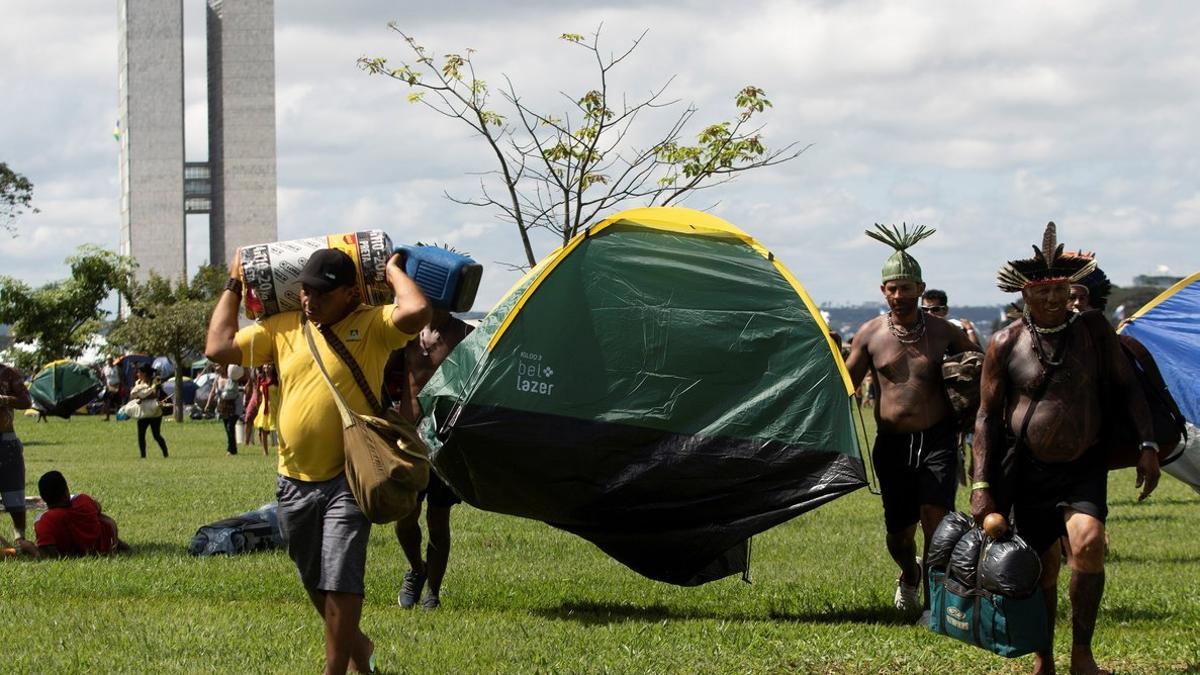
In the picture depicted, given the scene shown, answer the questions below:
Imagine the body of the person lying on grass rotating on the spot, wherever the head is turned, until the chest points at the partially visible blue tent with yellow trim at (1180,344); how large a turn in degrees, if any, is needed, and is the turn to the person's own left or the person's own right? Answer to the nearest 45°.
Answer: approximately 135° to the person's own right

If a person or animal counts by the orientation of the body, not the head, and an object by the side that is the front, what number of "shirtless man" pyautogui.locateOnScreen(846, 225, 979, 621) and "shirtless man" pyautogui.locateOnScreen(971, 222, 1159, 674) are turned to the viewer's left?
0

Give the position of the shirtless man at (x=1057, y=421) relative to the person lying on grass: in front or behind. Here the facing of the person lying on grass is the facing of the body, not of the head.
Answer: behind

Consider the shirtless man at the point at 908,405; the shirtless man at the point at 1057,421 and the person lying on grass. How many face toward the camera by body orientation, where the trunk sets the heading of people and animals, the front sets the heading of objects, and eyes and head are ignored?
2

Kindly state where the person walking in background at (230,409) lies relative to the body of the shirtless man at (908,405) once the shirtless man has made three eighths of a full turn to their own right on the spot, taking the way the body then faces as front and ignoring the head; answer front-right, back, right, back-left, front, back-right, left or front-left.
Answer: front

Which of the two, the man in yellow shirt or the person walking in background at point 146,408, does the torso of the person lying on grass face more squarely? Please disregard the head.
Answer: the person walking in background

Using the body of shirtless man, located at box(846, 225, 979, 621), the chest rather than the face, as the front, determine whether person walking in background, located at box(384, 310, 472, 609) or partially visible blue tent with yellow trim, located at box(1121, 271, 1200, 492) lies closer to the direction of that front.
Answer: the person walking in background

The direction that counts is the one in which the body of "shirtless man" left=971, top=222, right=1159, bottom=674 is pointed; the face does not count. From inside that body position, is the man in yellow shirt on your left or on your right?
on your right

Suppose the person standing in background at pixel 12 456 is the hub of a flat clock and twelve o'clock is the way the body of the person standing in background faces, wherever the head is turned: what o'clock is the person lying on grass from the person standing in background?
The person lying on grass is roughly at 8 o'clock from the person standing in background.

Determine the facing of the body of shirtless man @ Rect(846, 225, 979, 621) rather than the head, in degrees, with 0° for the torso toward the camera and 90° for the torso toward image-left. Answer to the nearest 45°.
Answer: approximately 0°

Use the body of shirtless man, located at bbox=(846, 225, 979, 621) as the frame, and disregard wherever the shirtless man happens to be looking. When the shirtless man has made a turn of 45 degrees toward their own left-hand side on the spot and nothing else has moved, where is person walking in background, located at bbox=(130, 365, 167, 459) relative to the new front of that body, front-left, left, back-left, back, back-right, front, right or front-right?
back

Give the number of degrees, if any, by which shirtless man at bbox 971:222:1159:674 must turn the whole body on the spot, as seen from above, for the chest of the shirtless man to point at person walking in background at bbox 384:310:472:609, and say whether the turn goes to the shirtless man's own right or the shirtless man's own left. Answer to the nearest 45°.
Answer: approximately 90° to the shirtless man's own right

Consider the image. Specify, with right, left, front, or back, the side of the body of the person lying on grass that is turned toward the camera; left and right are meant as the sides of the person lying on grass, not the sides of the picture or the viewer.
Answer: back
